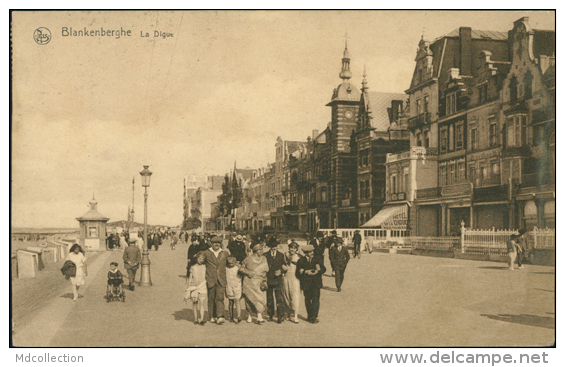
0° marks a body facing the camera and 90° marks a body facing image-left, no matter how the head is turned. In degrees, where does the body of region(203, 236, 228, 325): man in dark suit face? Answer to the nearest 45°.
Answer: approximately 0°

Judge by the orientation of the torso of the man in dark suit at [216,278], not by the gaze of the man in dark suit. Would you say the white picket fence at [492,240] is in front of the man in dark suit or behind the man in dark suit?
behind
